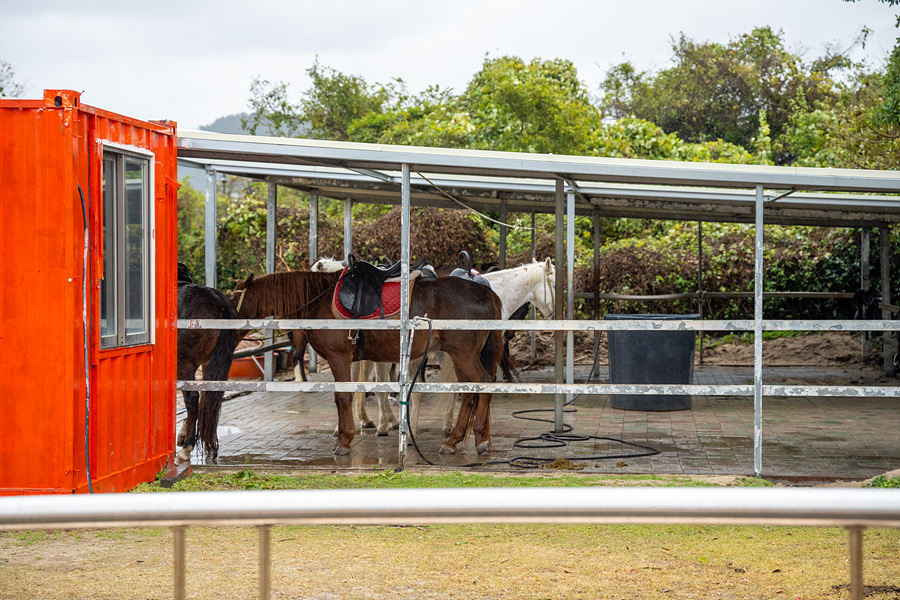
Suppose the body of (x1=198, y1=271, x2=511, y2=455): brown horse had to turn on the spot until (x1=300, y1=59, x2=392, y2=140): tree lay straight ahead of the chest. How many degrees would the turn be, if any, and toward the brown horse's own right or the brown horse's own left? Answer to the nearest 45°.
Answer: approximately 90° to the brown horse's own right

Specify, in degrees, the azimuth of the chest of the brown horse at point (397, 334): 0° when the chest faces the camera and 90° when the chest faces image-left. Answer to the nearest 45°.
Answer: approximately 90°

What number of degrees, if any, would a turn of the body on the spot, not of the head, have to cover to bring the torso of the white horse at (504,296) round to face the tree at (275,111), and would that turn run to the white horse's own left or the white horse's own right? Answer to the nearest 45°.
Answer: approximately 90° to the white horse's own left

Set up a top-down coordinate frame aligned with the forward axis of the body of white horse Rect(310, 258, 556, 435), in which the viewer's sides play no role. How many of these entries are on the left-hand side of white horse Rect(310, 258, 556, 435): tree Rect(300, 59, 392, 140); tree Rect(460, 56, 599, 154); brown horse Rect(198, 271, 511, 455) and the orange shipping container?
2

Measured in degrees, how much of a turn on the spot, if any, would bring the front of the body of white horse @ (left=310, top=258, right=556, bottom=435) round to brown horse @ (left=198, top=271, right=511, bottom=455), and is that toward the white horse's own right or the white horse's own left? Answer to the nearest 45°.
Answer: approximately 135° to the white horse's own right

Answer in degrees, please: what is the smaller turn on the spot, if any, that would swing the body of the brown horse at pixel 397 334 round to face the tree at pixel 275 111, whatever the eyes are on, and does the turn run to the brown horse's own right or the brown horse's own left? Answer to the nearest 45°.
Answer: approximately 90° to the brown horse's own right

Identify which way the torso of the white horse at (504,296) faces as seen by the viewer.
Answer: to the viewer's right

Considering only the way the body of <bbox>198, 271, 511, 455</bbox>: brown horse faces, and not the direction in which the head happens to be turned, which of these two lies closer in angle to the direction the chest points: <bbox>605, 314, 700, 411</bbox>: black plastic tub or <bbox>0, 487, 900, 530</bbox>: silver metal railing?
the silver metal railing

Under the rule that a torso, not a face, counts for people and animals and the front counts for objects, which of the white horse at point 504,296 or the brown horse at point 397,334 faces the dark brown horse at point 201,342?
the brown horse

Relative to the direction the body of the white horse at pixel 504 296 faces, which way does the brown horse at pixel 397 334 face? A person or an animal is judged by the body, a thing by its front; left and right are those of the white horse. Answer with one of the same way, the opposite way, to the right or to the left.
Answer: the opposite way

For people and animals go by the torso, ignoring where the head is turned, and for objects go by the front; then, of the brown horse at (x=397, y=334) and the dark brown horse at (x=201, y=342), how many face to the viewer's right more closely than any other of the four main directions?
0
